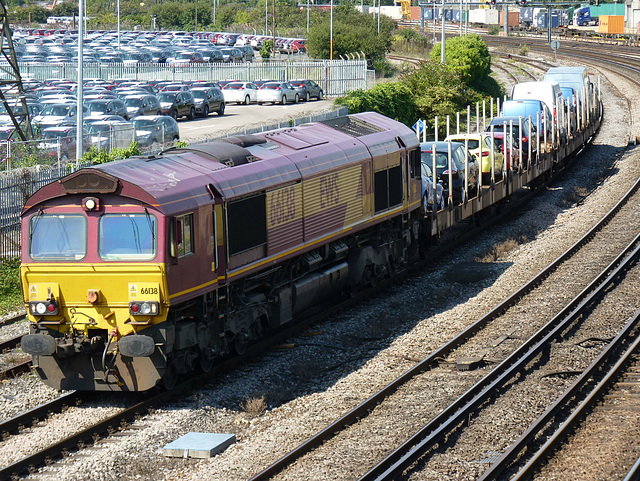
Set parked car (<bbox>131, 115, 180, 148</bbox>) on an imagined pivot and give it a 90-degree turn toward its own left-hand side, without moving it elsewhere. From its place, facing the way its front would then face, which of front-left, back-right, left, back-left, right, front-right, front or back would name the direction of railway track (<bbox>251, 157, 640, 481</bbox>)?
front-right

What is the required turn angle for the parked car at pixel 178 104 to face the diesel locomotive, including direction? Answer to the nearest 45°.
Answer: approximately 45° to its left

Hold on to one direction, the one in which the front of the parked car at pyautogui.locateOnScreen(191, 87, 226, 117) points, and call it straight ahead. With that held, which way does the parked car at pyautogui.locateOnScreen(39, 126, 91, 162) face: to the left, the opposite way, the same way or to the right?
the same way

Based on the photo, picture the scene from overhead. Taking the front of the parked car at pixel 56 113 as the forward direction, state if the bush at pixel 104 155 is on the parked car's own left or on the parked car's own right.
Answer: on the parked car's own left

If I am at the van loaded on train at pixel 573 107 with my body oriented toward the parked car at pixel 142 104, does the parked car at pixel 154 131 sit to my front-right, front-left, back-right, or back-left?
front-left

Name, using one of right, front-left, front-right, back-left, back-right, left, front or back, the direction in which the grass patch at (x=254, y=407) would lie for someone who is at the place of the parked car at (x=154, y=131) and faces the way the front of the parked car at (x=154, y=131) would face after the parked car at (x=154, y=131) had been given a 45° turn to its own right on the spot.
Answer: left

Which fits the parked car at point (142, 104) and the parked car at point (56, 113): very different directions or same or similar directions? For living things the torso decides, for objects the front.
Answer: same or similar directions

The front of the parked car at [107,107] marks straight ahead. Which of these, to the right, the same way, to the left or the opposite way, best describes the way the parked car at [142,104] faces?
the same way

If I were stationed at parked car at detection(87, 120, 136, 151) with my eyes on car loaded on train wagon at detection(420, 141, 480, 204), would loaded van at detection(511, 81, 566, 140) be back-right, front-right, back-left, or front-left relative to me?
front-left

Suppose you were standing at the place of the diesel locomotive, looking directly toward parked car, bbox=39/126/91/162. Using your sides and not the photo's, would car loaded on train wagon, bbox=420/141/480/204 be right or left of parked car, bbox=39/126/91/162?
right

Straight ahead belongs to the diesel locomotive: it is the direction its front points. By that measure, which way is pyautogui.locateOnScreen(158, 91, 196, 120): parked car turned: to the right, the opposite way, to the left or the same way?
the same way

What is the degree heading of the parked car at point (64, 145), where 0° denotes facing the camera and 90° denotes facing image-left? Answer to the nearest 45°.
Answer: approximately 45°

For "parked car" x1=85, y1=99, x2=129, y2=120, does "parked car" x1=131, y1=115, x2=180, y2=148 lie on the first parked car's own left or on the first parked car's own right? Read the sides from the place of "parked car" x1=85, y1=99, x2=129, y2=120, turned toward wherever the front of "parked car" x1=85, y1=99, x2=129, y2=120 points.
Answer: on the first parked car's own left

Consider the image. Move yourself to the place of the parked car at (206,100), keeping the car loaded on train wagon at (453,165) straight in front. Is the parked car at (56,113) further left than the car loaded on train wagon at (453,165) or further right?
right

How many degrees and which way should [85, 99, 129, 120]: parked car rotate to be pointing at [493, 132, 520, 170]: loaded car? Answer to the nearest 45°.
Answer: approximately 90° to its left

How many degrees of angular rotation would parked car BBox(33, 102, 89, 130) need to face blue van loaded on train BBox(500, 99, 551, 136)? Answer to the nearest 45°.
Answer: approximately 90° to its left

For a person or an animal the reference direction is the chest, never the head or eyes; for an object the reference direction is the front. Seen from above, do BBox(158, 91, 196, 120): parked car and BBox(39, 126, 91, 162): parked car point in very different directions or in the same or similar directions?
same or similar directions

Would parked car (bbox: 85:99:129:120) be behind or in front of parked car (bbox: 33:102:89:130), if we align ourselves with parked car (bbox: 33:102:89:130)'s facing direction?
behind

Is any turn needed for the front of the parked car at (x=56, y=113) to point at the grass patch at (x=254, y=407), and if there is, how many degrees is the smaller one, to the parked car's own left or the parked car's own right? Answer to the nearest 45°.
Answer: approximately 45° to the parked car's own left

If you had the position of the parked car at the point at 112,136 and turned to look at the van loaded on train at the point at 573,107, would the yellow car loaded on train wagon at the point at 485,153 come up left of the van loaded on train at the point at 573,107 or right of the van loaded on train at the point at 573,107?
right

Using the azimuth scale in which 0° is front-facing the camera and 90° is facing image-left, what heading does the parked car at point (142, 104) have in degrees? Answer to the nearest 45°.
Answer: approximately 45°
